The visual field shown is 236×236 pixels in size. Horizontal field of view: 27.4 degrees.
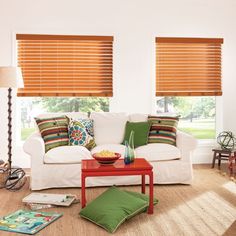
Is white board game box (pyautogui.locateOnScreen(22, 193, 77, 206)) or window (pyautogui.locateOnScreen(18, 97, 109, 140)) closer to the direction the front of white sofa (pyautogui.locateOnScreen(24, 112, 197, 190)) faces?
the white board game box

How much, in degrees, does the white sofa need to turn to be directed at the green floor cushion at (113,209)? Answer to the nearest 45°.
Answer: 0° — it already faces it

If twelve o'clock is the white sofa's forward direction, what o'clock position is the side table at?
The side table is roughly at 8 o'clock from the white sofa.

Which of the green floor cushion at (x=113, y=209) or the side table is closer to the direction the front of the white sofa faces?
the green floor cushion

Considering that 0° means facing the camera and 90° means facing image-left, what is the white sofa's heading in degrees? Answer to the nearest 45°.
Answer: approximately 0°

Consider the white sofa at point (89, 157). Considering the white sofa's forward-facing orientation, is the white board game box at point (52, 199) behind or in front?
in front

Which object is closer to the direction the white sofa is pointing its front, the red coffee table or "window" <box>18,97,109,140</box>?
the red coffee table

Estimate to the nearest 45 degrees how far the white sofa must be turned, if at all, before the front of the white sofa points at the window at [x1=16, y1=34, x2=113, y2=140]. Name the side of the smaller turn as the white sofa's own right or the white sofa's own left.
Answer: approximately 180°
